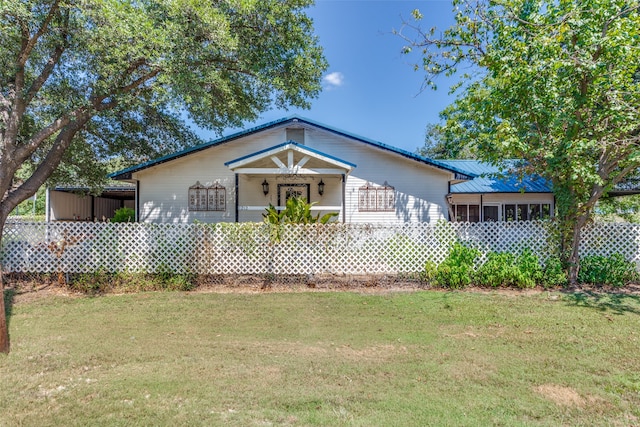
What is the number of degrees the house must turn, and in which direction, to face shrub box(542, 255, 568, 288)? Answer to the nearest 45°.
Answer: approximately 45° to its left

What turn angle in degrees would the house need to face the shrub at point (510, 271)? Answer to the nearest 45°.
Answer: approximately 45° to its left

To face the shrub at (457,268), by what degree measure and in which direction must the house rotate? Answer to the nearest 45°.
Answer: approximately 45° to its left

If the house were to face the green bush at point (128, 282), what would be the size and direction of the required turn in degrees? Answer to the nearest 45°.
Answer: approximately 45° to its right

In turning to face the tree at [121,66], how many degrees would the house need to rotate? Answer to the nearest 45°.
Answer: approximately 45° to its right

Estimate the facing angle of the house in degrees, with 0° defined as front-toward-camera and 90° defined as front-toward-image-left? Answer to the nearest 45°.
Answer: approximately 0°

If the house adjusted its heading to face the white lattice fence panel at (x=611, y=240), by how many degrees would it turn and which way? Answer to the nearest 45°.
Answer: approximately 45° to its left

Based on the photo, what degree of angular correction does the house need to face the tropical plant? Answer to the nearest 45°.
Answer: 0° — it already faces it

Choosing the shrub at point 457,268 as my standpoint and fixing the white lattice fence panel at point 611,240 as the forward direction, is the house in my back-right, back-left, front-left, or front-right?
back-left
